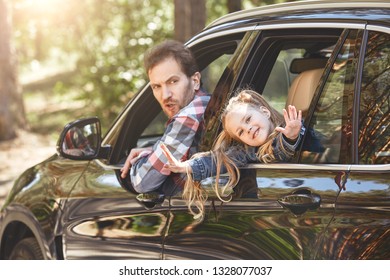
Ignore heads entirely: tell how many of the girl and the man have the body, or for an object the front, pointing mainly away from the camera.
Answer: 0

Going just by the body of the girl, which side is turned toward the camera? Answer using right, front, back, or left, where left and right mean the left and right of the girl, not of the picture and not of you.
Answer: front

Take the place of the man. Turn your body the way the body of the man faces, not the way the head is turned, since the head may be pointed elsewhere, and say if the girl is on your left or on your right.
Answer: on your left

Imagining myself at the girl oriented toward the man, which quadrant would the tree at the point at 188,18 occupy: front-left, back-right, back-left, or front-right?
front-right

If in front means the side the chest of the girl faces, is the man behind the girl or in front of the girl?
in front

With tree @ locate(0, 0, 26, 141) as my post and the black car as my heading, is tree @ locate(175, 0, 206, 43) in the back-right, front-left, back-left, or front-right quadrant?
front-left

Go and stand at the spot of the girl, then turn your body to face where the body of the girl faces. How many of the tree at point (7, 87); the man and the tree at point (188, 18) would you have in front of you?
0

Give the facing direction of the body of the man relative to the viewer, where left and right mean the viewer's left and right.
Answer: facing the viewer and to the left of the viewer

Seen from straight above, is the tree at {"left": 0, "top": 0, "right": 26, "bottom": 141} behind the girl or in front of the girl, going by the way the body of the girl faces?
behind

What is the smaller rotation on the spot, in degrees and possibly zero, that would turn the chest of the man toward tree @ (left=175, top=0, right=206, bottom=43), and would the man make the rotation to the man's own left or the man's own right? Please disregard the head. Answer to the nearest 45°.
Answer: approximately 135° to the man's own right

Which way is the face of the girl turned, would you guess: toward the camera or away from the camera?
toward the camera

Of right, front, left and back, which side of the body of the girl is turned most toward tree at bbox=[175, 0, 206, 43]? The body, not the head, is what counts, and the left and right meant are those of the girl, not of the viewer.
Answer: back
